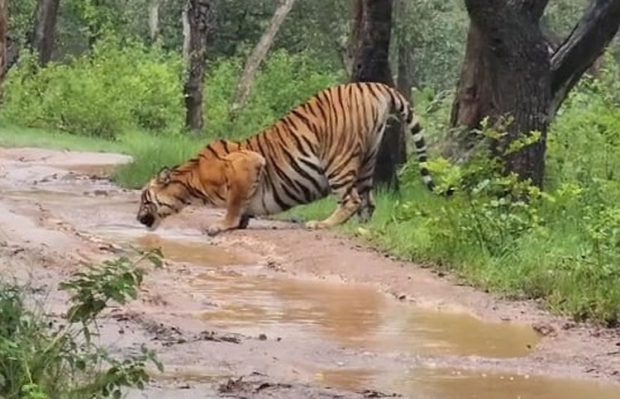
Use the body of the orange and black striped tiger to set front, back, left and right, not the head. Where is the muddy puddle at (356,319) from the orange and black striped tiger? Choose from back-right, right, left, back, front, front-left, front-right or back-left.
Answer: left

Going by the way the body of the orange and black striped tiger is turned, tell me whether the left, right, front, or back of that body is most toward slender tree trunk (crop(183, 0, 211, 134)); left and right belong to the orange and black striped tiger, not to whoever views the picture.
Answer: right

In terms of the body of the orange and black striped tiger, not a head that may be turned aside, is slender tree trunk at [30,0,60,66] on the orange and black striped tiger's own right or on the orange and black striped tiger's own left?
on the orange and black striped tiger's own right

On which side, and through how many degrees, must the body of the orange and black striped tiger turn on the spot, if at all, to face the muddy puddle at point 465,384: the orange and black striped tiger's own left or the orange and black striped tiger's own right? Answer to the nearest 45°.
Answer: approximately 90° to the orange and black striped tiger's own left

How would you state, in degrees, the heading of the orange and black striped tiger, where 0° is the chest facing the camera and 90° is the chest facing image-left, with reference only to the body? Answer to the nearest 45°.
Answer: approximately 90°

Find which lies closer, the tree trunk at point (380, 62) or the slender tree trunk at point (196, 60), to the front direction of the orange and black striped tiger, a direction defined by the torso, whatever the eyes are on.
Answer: the slender tree trunk

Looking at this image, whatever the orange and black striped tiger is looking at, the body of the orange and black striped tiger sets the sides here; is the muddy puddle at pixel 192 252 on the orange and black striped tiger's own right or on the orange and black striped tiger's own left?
on the orange and black striped tiger's own left

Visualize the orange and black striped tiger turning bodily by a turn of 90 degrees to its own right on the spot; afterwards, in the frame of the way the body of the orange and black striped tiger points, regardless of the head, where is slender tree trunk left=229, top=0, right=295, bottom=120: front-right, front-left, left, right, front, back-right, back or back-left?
front
